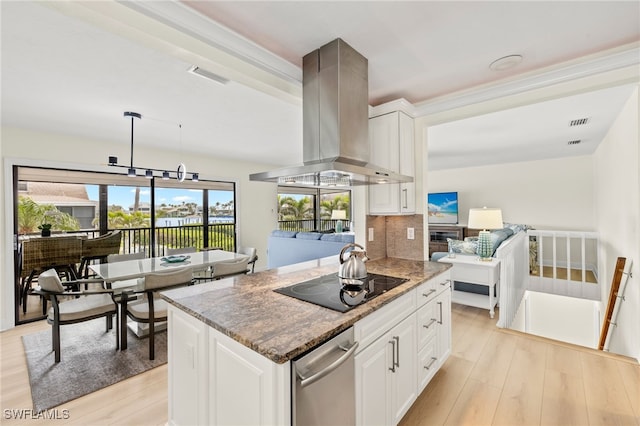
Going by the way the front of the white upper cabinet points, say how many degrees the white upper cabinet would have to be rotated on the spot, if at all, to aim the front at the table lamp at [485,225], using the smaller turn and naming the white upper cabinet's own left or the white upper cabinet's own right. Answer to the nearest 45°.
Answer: approximately 90° to the white upper cabinet's own left

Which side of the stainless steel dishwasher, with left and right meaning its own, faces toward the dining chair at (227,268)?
back

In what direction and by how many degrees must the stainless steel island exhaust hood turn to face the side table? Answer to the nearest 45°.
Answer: approximately 90° to its left

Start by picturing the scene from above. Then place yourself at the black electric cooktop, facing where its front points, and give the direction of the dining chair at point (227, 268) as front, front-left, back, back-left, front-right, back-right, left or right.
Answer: back

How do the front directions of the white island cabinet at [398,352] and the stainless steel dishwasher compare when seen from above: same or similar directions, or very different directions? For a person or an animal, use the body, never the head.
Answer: same or similar directions

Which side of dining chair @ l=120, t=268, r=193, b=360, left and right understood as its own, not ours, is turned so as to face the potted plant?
front

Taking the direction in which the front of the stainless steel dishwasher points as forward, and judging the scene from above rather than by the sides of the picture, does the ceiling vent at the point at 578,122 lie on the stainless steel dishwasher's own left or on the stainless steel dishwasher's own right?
on the stainless steel dishwasher's own left

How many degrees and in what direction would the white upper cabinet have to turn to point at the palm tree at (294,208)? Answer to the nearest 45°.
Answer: approximately 180°

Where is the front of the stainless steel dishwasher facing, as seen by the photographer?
facing the viewer and to the right of the viewer

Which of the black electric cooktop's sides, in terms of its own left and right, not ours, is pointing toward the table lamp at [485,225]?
left

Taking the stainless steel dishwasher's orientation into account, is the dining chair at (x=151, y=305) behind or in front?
behind

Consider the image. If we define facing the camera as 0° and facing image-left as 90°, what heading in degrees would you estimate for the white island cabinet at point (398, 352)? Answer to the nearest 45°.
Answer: approximately 315°

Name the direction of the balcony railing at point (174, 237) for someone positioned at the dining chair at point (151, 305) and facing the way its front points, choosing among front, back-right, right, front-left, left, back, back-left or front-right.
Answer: front-right

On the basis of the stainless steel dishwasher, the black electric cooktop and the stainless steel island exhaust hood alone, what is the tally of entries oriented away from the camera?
0
